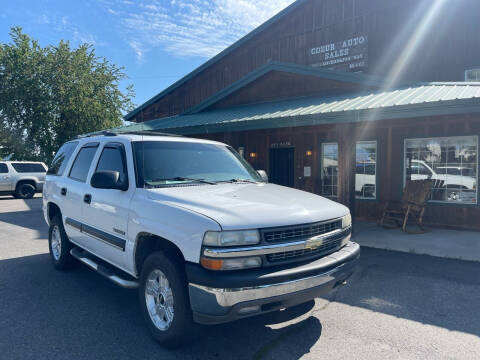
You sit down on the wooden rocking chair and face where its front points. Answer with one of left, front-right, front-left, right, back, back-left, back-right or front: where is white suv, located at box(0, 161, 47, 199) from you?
front-right

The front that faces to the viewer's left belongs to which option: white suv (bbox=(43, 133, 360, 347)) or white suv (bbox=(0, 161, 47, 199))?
white suv (bbox=(0, 161, 47, 199))

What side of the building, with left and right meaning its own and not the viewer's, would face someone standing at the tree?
right

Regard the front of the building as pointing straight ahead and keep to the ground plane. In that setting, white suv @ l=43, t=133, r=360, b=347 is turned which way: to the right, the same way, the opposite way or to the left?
to the left

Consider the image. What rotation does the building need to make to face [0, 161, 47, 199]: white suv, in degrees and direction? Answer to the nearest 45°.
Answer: approximately 45° to its right

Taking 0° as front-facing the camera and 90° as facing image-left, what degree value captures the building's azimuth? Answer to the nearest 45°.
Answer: approximately 45°

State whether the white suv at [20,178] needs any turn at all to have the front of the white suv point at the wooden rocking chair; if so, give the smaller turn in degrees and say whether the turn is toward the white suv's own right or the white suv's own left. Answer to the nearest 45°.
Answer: approximately 135° to the white suv's own left

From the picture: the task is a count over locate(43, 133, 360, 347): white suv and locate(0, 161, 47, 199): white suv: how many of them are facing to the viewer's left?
1

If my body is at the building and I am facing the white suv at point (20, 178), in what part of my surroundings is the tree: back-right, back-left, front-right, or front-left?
front-right

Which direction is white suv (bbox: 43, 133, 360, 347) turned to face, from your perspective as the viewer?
facing the viewer and to the right of the viewer

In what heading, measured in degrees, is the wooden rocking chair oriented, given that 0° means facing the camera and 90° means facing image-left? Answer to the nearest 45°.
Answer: approximately 45°

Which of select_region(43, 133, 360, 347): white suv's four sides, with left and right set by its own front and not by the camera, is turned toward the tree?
back

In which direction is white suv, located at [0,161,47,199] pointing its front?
to the viewer's left

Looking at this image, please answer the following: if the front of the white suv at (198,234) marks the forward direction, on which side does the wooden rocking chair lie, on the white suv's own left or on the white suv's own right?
on the white suv's own left
